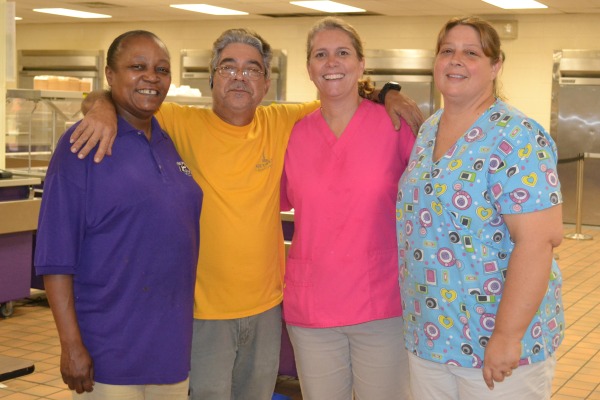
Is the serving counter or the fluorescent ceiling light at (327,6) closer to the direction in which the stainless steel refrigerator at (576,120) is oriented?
the serving counter

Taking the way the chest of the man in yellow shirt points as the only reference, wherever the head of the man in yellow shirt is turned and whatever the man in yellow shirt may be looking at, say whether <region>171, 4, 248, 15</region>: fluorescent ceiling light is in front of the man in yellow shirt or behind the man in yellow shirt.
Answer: behind

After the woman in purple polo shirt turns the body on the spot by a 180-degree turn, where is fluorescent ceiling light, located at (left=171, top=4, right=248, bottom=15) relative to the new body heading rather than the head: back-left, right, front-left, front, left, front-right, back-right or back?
front-right

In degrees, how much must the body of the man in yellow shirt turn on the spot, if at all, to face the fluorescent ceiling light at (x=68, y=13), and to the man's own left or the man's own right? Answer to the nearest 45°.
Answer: approximately 180°

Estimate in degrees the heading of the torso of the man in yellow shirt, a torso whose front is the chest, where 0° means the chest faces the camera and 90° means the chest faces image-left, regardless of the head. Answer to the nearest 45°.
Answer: approximately 0°

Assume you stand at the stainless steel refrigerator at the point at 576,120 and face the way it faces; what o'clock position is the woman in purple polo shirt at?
The woman in purple polo shirt is roughly at 12 o'clock from the stainless steel refrigerator.

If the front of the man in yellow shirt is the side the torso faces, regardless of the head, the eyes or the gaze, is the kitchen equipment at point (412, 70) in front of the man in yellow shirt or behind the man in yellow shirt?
behind

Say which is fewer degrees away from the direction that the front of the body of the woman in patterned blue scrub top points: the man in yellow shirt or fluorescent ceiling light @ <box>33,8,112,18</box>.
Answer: the man in yellow shirt

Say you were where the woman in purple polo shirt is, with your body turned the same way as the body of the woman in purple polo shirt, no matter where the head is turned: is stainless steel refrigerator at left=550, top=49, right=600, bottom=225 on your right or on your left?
on your left

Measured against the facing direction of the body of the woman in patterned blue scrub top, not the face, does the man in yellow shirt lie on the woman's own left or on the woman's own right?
on the woman's own right

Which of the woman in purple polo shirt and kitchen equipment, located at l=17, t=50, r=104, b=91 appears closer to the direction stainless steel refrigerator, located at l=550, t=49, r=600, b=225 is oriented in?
the woman in purple polo shirt

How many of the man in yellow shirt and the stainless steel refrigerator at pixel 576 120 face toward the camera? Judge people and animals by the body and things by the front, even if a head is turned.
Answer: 2

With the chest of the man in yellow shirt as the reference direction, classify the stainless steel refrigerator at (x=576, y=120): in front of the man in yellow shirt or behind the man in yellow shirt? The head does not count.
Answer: behind
